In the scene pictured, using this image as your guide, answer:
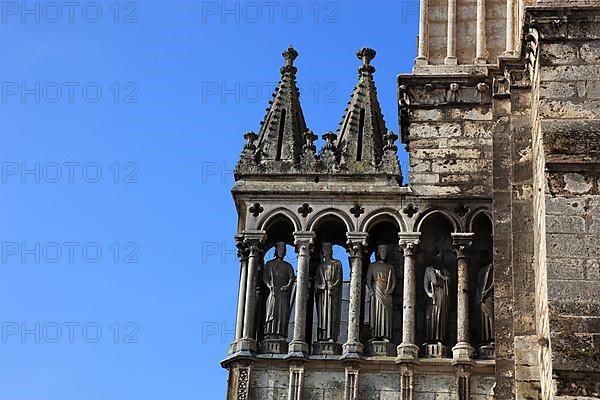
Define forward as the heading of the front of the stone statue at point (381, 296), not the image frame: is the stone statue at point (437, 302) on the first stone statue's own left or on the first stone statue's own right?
on the first stone statue's own left

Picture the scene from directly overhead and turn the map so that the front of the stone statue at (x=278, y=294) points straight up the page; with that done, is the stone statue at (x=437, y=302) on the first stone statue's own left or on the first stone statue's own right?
on the first stone statue's own left

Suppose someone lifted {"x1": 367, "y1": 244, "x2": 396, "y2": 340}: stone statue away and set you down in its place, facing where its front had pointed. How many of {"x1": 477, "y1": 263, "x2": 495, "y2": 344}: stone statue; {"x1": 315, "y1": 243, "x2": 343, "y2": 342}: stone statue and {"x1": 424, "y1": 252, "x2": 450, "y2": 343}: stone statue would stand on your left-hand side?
2

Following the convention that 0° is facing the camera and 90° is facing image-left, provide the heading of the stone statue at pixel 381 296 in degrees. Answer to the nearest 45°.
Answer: approximately 0°

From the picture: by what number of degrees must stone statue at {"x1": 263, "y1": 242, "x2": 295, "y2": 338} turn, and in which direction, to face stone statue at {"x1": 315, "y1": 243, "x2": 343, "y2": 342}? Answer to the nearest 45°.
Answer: approximately 90° to its left

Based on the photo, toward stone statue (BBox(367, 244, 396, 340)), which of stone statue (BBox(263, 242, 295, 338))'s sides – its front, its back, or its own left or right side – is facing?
left

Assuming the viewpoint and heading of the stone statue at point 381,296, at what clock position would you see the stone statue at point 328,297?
the stone statue at point 328,297 is roughly at 3 o'clock from the stone statue at point 381,296.

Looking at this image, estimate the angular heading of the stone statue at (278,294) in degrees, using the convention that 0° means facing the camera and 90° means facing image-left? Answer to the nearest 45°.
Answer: approximately 0°

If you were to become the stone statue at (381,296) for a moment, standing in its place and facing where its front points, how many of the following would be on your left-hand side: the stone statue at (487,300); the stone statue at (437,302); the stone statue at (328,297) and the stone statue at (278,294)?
2
